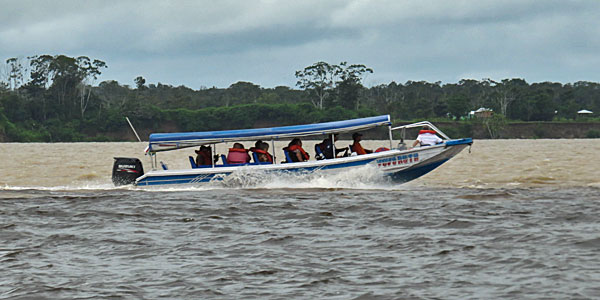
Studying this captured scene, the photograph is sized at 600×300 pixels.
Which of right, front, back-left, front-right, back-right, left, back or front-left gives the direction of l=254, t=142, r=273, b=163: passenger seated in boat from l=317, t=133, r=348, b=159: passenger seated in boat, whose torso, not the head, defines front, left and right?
back

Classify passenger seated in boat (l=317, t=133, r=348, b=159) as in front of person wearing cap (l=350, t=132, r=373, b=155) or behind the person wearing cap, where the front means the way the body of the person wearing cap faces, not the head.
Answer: behind

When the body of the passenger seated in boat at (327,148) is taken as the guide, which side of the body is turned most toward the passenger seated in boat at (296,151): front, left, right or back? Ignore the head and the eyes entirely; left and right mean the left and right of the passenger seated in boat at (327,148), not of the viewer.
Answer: back

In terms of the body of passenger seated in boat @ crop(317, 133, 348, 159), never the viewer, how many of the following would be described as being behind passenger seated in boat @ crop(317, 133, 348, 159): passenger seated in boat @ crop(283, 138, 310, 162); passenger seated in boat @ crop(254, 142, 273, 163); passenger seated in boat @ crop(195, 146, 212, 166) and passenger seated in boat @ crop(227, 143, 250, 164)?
4

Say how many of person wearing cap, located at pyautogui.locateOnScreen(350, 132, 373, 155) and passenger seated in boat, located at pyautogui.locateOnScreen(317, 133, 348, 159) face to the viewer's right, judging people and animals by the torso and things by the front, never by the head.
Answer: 2

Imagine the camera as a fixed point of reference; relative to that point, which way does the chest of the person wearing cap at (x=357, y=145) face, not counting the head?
to the viewer's right

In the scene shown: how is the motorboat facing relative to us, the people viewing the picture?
facing to the right of the viewer

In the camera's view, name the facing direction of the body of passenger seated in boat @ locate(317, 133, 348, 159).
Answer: to the viewer's right

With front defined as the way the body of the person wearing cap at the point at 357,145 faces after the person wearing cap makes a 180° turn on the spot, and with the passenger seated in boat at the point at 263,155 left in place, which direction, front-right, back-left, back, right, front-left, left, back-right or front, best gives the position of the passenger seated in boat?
front

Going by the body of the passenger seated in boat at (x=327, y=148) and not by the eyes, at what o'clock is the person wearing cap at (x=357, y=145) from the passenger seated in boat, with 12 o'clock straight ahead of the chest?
The person wearing cap is roughly at 12 o'clock from the passenger seated in boat.

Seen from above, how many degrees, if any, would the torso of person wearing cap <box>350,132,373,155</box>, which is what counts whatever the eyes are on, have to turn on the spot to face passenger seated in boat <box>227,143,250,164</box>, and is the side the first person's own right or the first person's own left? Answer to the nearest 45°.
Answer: approximately 180°

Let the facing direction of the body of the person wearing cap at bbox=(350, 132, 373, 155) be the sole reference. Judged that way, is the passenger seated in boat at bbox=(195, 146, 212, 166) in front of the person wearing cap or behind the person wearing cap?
behind

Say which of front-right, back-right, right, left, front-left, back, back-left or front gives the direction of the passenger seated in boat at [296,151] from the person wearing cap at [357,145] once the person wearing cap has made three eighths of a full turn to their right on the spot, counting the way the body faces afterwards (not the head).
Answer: front-right
